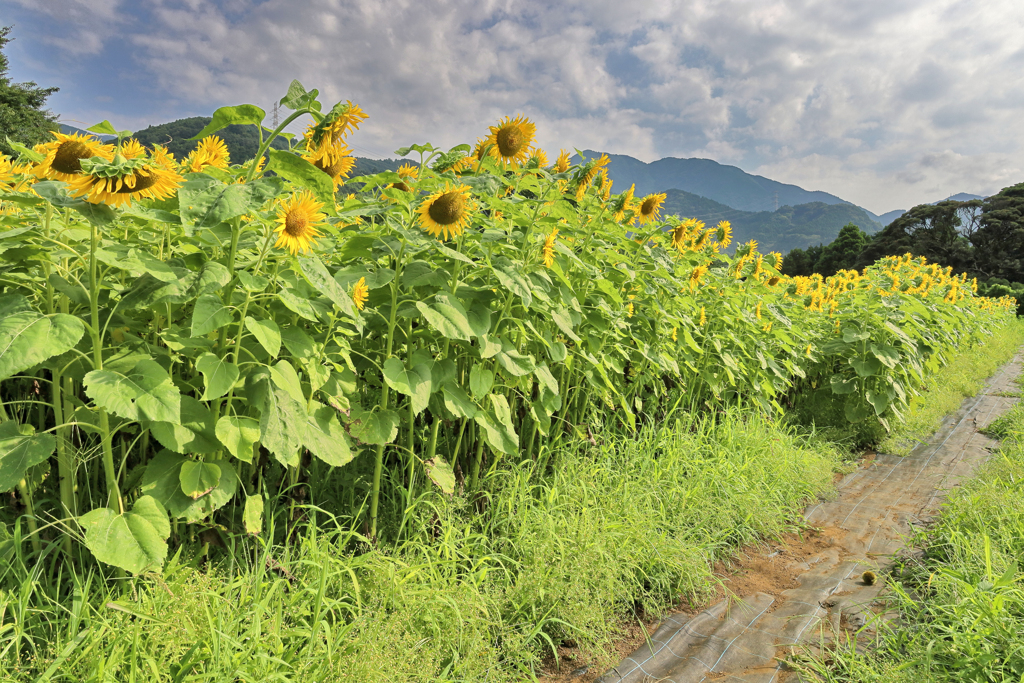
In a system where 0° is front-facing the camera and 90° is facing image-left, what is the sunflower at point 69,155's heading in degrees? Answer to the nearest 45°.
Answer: approximately 0°

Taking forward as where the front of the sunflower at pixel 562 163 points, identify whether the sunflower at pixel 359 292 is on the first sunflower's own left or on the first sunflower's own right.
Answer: on the first sunflower's own right

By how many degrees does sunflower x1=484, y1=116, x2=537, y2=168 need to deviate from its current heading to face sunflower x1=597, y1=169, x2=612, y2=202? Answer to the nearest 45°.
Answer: approximately 135° to its left

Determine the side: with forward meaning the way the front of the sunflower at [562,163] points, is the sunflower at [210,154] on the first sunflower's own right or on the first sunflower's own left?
on the first sunflower's own right

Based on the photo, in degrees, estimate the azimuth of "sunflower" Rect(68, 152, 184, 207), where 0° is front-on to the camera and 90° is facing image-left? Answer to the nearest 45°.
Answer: approximately 0°
